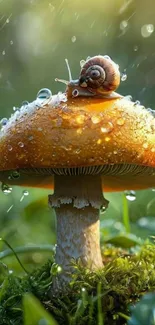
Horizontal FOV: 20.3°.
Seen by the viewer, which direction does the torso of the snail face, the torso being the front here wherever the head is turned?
to the viewer's left
